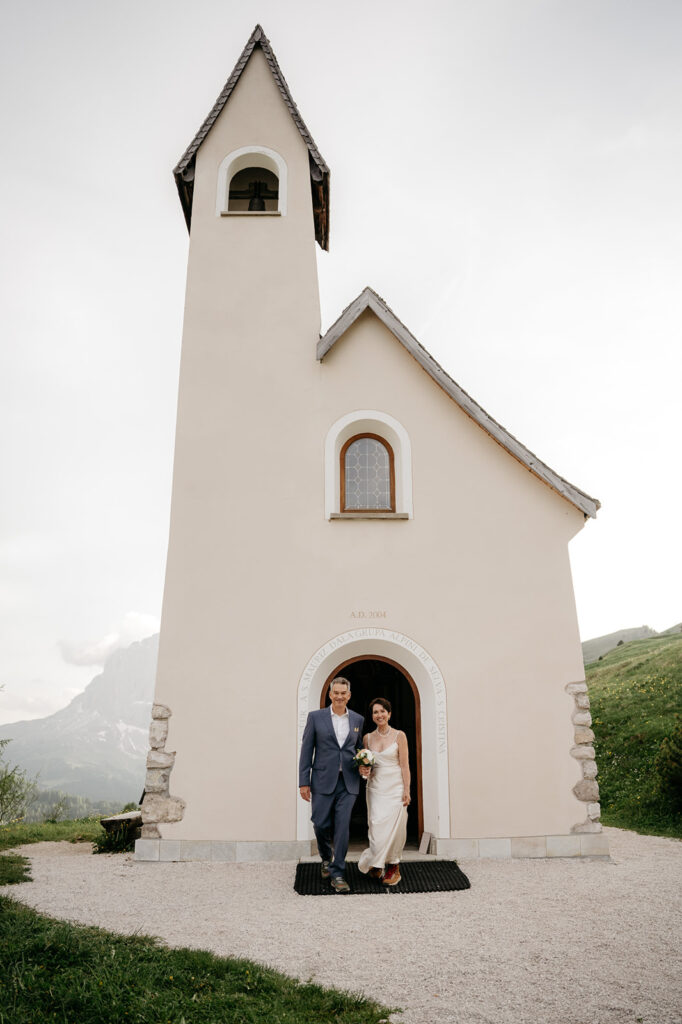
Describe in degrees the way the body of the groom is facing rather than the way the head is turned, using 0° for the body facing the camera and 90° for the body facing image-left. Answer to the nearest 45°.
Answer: approximately 0°

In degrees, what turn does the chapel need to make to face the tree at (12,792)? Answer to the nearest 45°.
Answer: approximately 135° to its right

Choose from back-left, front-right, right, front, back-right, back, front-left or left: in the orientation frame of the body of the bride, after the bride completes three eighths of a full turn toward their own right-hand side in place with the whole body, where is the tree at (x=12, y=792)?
front

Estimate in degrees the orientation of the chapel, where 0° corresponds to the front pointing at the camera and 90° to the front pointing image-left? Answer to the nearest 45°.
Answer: approximately 0°

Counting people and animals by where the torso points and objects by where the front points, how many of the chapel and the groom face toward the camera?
2

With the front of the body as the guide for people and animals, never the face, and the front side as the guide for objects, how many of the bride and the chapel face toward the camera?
2
